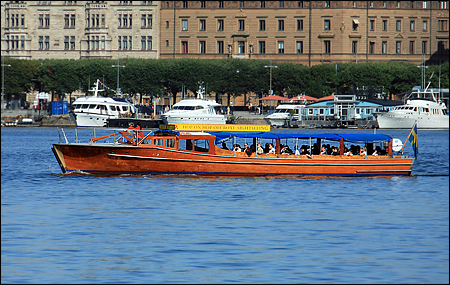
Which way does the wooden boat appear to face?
to the viewer's left
